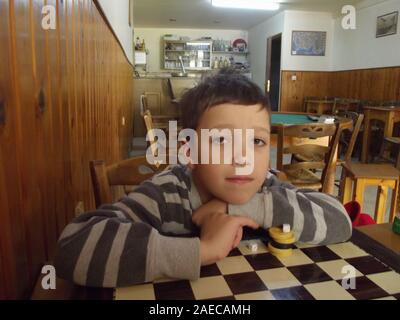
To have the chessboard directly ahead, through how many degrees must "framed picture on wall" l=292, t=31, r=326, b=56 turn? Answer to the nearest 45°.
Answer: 0° — it already faces it

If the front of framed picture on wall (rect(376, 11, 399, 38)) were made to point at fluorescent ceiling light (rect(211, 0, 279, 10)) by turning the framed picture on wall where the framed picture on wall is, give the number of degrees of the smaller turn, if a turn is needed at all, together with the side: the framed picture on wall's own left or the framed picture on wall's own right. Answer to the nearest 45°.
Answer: approximately 45° to the framed picture on wall's own right

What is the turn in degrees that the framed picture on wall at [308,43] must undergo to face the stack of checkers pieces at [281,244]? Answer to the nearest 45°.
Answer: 0° — it already faces it

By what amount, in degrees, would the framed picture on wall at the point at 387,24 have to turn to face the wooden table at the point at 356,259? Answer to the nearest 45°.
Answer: approximately 45° to its left

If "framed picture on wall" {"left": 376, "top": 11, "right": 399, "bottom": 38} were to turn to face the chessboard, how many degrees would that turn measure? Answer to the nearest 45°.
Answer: approximately 45° to its left

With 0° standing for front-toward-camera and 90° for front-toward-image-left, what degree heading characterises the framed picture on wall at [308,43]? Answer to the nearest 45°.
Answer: approximately 0°

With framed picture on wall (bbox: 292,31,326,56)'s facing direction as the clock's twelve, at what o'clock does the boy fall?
The boy is roughly at 12 o'clock from the framed picture on wall.

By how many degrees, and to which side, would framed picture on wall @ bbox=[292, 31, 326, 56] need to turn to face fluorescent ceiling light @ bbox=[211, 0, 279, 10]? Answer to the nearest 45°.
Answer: approximately 45° to its right

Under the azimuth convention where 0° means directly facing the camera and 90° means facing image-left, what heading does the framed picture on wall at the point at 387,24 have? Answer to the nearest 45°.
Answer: approximately 45°

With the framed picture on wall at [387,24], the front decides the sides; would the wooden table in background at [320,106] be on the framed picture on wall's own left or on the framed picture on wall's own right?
on the framed picture on wall's own right
